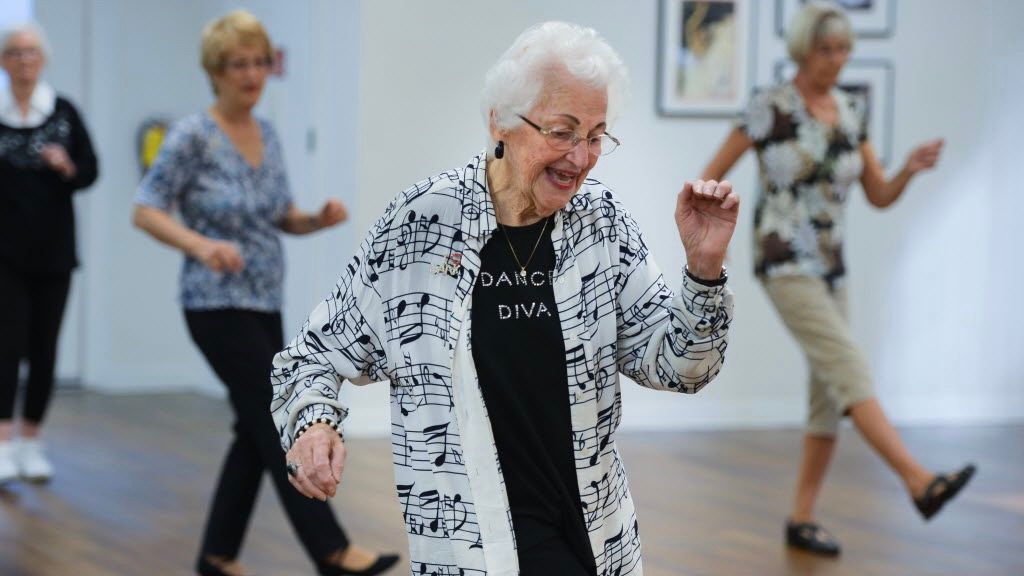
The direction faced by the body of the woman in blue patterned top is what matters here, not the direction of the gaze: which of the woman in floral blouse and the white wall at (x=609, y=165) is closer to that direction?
the woman in floral blouse

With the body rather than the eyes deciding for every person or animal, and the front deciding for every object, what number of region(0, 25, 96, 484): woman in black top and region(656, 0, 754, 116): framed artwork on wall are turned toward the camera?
2

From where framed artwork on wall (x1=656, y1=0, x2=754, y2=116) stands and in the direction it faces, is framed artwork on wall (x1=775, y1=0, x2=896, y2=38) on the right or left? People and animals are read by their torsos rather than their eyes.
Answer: on its left

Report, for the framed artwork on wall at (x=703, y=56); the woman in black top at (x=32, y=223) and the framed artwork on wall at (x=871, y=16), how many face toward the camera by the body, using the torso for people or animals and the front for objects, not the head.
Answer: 3

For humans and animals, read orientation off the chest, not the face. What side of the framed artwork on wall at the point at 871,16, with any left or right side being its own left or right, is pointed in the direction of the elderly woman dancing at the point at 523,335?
front

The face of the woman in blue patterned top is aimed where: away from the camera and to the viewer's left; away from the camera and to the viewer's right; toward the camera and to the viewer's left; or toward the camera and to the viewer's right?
toward the camera and to the viewer's right

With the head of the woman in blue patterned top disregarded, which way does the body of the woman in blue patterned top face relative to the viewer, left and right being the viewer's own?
facing the viewer and to the right of the viewer

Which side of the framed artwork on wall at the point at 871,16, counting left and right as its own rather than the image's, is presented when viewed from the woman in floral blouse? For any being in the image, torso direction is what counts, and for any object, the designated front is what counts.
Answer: front

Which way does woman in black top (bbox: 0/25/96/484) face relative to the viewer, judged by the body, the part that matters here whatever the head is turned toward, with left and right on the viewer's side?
facing the viewer

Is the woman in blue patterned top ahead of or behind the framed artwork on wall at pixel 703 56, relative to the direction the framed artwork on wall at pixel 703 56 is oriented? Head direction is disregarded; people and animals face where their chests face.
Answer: ahead

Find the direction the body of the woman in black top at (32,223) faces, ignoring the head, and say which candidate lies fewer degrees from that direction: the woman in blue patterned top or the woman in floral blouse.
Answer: the woman in blue patterned top

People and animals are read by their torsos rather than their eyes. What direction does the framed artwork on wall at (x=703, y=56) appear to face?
toward the camera

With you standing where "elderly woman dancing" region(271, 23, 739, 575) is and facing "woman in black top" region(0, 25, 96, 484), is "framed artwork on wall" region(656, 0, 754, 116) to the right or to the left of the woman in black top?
right

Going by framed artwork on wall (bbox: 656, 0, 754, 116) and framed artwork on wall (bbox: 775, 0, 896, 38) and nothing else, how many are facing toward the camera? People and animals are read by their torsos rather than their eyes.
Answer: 2

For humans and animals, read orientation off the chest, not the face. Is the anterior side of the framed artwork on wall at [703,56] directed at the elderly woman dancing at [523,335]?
yes
